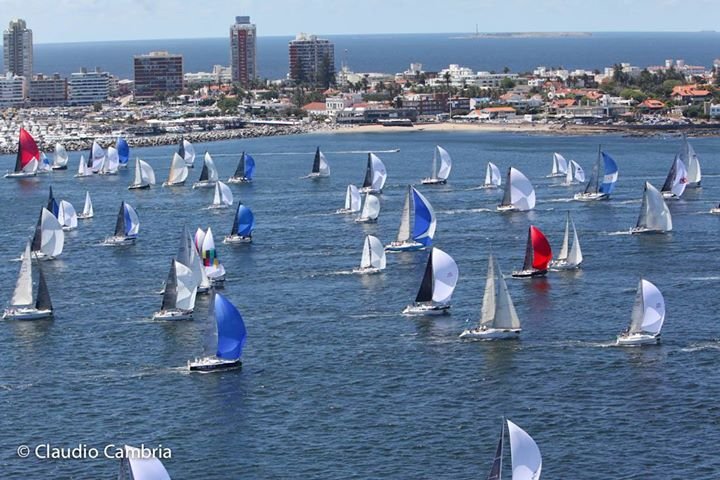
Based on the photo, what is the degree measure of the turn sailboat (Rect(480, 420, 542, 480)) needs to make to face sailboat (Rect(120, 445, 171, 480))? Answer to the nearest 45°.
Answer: approximately 135° to its right
